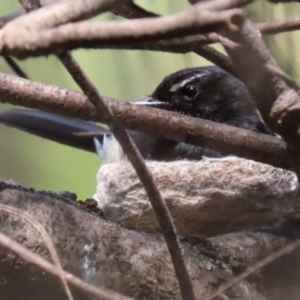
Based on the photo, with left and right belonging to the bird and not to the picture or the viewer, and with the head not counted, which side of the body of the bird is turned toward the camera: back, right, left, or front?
right

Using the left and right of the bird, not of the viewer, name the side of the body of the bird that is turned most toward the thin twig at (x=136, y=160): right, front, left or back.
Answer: right
